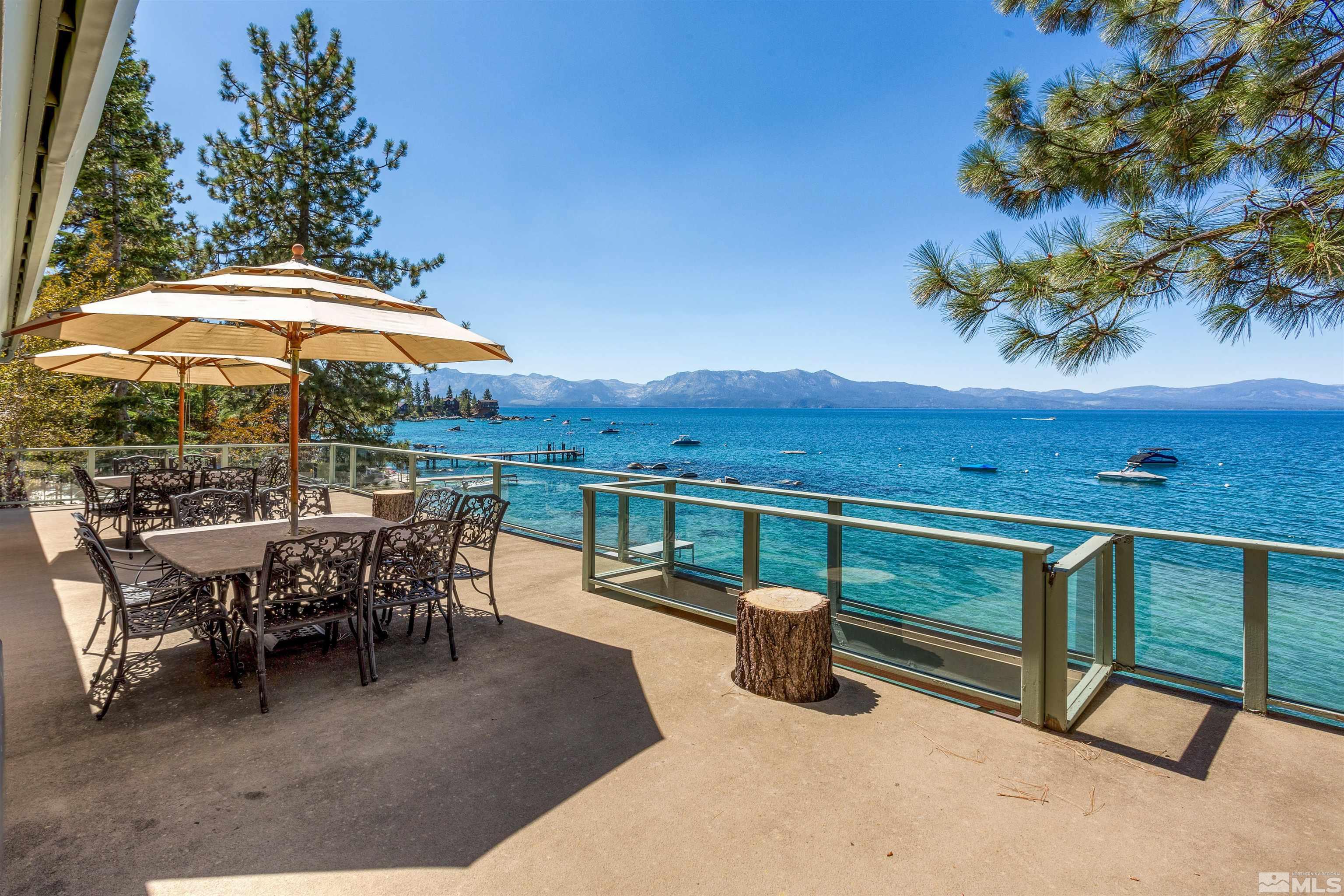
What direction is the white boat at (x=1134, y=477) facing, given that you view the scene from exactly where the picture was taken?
facing to the left of the viewer

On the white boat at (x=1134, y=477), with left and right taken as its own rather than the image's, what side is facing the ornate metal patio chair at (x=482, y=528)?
left

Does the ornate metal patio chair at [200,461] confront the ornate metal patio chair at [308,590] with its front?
yes

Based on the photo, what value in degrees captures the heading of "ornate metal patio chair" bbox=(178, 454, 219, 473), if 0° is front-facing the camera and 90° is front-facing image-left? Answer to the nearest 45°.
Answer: approximately 0°

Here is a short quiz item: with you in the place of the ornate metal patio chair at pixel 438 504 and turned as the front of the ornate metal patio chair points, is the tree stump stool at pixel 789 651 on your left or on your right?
on your left

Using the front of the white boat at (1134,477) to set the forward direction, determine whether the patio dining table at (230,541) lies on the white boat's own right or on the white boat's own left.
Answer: on the white boat's own left
